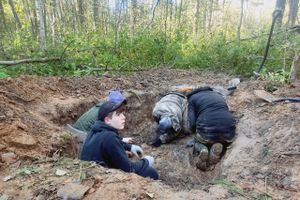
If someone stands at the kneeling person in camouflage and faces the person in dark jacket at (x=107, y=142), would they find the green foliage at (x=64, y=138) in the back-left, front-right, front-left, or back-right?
front-right

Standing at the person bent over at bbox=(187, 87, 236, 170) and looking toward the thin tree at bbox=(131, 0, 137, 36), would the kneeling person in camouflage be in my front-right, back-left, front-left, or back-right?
front-left

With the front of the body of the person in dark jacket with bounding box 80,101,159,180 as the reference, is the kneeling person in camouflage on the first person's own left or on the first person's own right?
on the first person's own left

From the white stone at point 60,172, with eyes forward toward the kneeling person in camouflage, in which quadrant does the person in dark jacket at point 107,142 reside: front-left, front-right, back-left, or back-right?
front-right

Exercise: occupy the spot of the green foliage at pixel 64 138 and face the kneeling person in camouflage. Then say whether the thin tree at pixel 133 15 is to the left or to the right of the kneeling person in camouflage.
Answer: left

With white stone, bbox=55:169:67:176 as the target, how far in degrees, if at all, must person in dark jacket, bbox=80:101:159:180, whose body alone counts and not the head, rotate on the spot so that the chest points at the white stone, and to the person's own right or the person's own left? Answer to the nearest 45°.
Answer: approximately 135° to the person's own right
